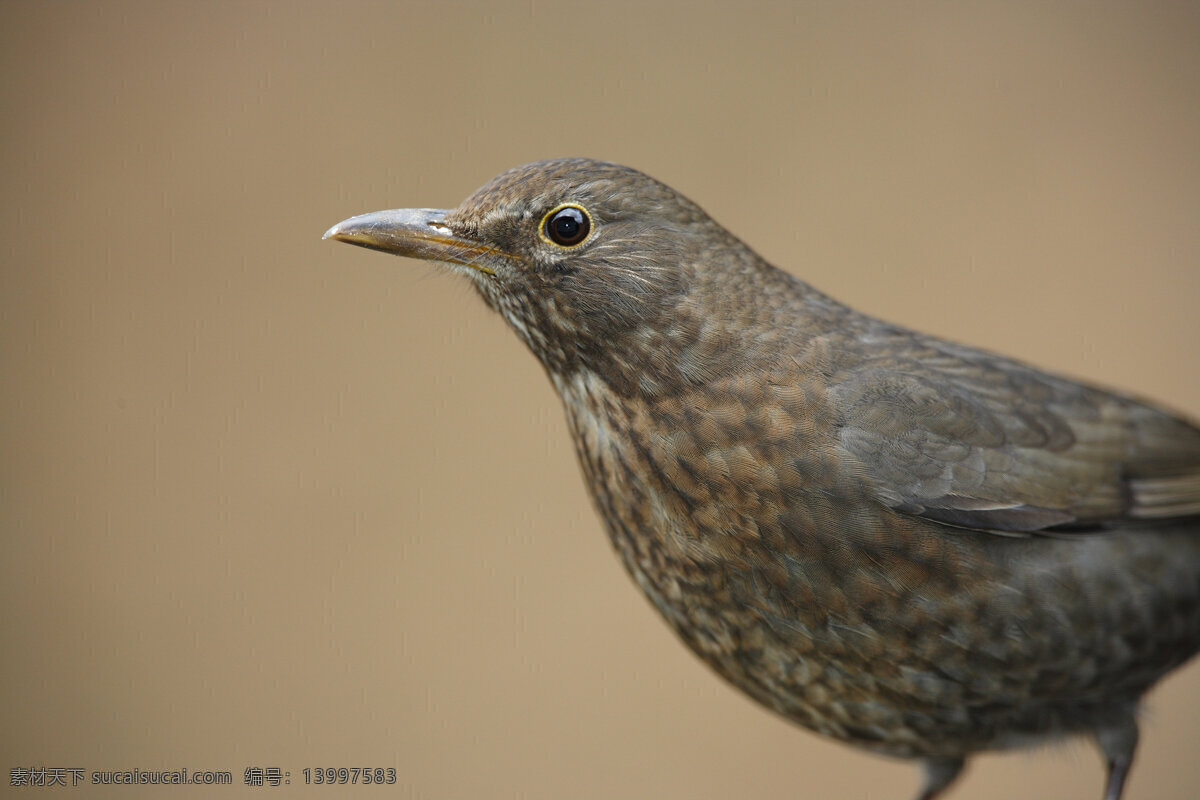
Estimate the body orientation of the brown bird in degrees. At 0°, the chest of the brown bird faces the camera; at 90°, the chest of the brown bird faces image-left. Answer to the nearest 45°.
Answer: approximately 90°
